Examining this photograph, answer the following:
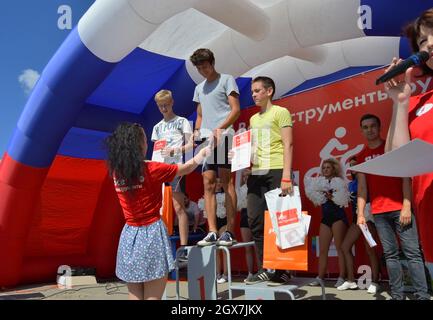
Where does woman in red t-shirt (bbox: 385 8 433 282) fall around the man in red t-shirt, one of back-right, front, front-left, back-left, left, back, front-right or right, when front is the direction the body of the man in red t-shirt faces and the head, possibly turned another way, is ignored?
front

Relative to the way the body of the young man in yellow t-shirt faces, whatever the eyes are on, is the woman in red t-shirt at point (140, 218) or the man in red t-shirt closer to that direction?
the woman in red t-shirt

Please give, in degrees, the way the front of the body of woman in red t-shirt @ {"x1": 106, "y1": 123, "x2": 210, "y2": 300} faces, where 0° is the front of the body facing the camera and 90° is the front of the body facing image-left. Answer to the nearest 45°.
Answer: approximately 225°

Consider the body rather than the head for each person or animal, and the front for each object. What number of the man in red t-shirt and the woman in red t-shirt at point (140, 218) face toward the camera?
1

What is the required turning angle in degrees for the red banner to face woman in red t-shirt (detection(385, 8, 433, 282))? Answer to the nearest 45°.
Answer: approximately 45° to its left

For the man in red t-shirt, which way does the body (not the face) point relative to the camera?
toward the camera

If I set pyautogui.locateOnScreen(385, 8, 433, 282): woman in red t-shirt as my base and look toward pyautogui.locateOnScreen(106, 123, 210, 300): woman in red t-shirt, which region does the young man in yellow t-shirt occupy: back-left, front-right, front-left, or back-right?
front-right

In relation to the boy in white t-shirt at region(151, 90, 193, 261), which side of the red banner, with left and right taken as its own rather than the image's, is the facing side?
front

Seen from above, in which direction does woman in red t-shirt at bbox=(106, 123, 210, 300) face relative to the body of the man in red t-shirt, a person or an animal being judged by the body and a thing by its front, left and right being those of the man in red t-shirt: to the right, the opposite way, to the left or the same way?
the opposite way

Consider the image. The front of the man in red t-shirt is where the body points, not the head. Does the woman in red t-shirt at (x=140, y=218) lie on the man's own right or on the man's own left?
on the man's own right
